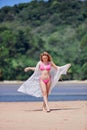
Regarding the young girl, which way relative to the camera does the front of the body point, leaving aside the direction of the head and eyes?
toward the camera
